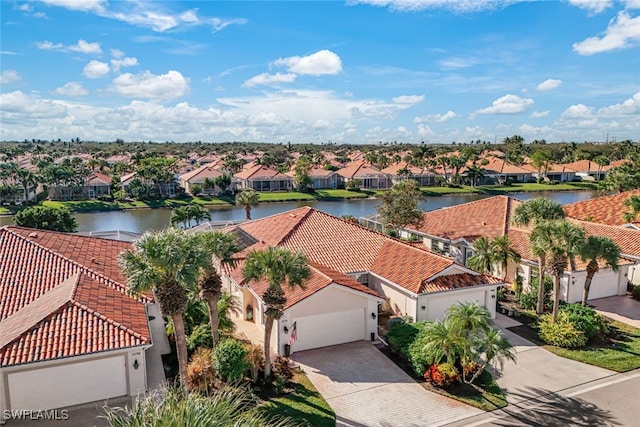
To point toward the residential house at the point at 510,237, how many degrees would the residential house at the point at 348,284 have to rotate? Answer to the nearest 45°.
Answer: approximately 90° to its left

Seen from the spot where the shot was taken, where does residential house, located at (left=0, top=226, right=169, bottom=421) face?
facing the viewer

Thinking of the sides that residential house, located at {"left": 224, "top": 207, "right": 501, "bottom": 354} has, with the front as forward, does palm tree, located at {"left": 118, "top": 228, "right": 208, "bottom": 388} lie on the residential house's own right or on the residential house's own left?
on the residential house's own right

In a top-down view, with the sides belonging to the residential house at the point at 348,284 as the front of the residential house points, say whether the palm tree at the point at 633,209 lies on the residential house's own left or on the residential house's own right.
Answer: on the residential house's own left

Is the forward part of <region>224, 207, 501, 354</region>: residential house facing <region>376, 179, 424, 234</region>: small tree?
no

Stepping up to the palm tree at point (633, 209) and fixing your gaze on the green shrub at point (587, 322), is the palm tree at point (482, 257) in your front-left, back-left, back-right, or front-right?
front-right

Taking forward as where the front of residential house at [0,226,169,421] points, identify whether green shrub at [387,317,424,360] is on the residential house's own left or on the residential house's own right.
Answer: on the residential house's own left

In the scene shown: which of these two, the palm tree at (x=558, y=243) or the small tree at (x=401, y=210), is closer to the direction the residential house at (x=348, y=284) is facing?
the palm tree

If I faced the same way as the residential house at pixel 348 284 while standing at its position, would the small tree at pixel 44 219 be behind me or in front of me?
behind

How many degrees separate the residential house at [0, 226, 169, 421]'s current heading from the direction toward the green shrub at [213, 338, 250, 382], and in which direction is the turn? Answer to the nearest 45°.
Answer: approximately 90° to its left

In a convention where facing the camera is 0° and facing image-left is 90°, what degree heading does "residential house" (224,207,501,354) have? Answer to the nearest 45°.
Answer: approximately 315°

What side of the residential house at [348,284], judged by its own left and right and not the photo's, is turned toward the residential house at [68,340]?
right

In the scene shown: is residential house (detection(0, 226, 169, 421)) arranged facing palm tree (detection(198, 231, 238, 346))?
no

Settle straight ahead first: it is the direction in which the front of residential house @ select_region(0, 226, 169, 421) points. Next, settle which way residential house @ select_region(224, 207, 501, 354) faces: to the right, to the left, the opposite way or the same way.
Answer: the same way

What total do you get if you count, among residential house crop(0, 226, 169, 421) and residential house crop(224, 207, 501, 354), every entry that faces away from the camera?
0

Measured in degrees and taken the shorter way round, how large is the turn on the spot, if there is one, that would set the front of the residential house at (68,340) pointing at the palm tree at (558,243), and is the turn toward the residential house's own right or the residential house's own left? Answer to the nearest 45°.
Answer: approximately 90° to the residential house's own left

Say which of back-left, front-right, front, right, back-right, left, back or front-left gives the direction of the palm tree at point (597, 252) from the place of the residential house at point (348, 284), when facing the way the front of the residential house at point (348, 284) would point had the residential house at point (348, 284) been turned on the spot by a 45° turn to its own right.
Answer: left

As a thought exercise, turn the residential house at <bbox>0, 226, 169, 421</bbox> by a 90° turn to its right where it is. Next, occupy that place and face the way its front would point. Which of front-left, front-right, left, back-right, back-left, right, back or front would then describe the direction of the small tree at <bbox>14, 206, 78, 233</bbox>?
right

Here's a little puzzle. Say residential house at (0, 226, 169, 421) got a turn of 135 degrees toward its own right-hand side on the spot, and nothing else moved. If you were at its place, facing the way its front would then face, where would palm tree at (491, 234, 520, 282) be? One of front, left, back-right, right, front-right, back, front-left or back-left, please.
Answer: back-right

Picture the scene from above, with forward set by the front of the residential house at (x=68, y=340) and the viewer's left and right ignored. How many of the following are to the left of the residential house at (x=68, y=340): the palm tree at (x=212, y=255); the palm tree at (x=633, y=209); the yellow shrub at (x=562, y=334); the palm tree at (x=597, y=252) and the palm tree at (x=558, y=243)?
5
